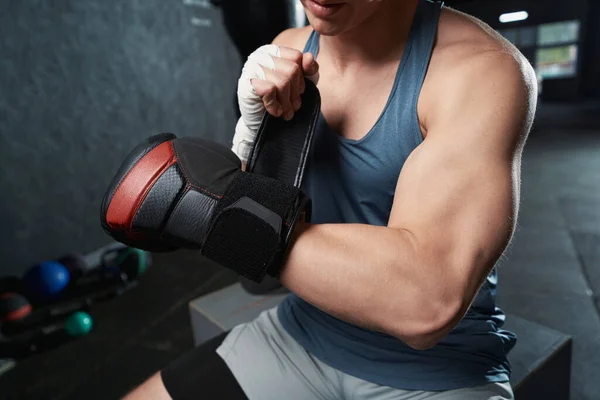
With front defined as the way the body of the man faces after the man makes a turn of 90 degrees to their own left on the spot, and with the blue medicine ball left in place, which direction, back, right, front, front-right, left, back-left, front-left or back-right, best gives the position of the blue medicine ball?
back

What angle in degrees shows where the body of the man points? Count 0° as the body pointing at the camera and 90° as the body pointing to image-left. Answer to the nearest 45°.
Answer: approximately 45°
